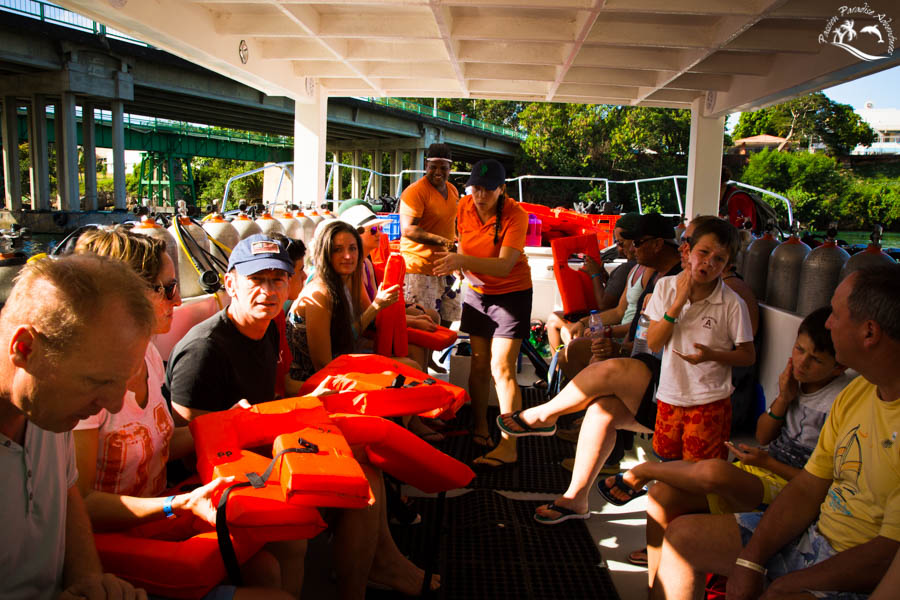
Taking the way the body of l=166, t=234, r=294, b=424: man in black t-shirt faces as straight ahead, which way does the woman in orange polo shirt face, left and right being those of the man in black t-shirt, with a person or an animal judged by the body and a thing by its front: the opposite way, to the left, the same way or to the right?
to the right

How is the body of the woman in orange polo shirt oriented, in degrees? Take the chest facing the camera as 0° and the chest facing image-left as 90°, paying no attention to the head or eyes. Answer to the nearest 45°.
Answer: approximately 45°

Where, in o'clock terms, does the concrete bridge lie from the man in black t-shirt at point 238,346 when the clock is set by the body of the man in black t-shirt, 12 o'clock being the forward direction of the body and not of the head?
The concrete bridge is roughly at 7 o'clock from the man in black t-shirt.

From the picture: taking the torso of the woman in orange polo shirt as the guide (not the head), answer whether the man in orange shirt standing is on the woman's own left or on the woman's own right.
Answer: on the woman's own right

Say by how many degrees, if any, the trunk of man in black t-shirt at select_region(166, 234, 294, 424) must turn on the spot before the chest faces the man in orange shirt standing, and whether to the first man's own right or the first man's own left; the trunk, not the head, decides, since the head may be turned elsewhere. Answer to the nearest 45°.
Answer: approximately 90° to the first man's own left

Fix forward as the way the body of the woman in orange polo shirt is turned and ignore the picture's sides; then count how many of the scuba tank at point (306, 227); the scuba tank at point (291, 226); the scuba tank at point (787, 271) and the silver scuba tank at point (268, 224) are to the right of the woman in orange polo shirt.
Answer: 3

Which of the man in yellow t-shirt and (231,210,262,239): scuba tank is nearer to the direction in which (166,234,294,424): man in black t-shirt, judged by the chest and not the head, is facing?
the man in yellow t-shirt

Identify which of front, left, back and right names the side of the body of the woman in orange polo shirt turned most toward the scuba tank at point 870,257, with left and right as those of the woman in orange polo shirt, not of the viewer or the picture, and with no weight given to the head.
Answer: left

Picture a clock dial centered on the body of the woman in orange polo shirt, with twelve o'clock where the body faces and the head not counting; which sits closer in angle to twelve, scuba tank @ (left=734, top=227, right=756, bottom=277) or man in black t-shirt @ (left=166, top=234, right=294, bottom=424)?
the man in black t-shirt

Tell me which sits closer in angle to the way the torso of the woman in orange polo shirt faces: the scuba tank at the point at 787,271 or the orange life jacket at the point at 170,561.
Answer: the orange life jacket

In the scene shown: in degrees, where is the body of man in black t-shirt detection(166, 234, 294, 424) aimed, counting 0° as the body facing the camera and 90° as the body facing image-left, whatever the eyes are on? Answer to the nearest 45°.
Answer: approximately 315°
